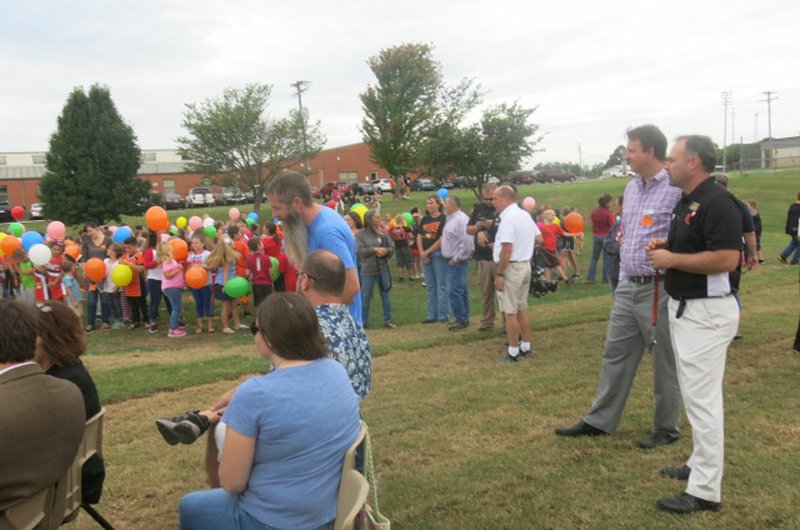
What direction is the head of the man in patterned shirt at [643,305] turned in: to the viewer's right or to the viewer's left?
to the viewer's left

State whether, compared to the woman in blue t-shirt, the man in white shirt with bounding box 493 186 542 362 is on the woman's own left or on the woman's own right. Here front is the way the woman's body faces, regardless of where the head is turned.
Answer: on the woman's own right

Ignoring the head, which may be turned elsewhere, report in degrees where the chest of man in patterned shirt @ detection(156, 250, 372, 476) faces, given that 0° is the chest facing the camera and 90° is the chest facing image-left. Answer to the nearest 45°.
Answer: approximately 135°

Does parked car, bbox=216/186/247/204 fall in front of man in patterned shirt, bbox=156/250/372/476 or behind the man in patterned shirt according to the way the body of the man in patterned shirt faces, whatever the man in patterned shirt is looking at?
in front

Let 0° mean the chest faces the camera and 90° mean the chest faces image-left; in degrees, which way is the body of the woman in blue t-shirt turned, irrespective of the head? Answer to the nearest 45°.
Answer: approximately 135°

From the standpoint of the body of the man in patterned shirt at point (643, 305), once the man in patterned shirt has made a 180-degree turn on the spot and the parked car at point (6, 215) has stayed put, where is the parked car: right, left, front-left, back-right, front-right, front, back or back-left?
left

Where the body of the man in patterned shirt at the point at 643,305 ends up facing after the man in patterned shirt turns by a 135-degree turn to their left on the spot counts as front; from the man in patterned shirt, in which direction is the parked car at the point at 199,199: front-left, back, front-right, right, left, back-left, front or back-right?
back-left

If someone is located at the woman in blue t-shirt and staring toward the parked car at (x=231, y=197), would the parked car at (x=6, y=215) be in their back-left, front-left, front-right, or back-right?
front-left

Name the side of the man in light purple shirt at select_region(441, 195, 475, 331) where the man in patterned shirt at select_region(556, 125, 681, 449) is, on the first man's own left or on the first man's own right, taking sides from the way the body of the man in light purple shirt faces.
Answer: on the first man's own left

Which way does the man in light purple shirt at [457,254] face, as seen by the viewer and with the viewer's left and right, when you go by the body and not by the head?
facing to the left of the viewer

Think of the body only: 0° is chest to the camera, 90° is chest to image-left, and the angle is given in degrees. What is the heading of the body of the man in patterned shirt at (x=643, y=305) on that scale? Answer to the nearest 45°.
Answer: approximately 45°

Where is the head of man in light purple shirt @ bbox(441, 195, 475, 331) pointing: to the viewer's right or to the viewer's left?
to the viewer's left

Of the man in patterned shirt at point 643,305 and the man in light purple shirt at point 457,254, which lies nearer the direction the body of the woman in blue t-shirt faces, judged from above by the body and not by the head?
the man in light purple shirt

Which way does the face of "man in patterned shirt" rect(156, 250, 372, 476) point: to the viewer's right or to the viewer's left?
to the viewer's left
